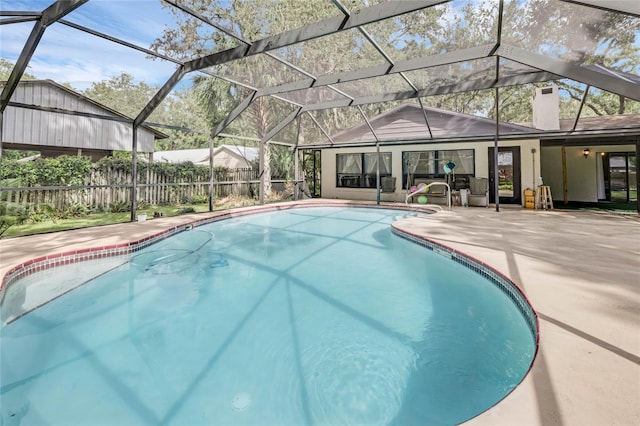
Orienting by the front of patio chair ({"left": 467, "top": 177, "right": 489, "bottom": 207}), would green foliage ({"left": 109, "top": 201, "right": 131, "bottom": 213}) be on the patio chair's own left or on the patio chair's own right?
on the patio chair's own right

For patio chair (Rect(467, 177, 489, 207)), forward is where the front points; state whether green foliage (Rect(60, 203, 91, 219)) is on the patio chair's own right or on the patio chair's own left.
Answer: on the patio chair's own right

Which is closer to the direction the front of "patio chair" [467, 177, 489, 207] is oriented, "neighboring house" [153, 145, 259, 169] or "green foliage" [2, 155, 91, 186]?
the green foliage

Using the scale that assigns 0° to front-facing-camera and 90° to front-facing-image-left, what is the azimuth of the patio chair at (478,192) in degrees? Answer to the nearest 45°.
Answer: approximately 0°
